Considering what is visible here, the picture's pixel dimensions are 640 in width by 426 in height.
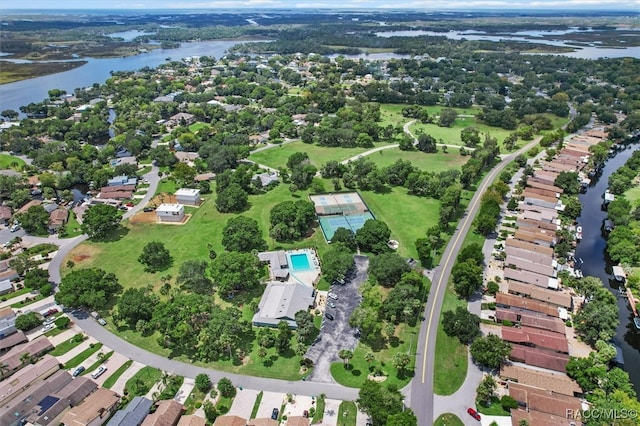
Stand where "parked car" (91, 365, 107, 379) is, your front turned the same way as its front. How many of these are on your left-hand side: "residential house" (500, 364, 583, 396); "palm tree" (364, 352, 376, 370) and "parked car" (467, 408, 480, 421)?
3

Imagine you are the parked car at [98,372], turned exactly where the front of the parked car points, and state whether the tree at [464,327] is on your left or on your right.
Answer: on your left

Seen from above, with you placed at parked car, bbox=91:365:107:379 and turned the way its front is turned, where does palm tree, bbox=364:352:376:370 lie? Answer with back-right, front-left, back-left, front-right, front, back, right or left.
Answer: left

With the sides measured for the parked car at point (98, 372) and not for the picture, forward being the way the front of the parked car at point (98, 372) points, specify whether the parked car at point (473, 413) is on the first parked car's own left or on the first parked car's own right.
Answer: on the first parked car's own left

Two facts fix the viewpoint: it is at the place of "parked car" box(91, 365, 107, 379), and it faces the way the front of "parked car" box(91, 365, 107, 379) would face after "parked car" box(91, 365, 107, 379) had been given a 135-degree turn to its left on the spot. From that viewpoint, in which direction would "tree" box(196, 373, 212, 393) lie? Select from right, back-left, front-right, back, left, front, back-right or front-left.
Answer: front-right

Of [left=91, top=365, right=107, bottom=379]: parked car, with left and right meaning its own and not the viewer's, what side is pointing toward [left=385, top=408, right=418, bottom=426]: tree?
left

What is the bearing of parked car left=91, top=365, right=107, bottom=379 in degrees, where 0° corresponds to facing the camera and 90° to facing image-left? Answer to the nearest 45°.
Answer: approximately 45°

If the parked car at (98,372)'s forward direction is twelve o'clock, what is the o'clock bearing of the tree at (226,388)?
The tree is roughly at 9 o'clock from the parked car.

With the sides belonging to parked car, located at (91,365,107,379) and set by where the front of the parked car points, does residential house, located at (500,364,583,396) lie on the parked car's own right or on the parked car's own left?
on the parked car's own left

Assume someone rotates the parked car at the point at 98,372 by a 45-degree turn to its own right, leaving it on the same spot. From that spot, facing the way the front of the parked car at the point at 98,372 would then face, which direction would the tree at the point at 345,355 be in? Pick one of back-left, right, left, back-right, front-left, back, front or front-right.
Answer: back-left

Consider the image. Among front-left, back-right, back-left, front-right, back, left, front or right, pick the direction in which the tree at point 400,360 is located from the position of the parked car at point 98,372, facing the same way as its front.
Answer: left
